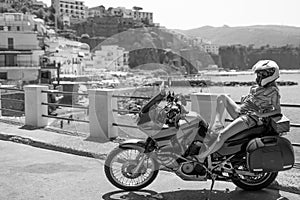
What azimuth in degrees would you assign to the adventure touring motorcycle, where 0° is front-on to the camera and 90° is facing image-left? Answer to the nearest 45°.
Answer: approximately 90°

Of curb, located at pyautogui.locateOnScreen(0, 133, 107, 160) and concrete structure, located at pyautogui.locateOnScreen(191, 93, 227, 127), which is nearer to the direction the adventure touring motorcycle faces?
the curb

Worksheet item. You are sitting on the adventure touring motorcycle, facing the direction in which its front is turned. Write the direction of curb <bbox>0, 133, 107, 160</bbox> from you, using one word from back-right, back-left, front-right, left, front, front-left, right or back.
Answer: front-right

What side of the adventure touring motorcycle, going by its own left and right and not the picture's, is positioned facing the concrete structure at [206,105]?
right

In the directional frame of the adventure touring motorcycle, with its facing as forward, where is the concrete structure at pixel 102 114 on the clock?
The concrete structure is roughly at 2 o'clock from the adventure touring motorcycle.

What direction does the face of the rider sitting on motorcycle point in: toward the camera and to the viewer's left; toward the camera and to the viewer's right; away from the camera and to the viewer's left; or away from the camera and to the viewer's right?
toward the camera and to the viewer's left
